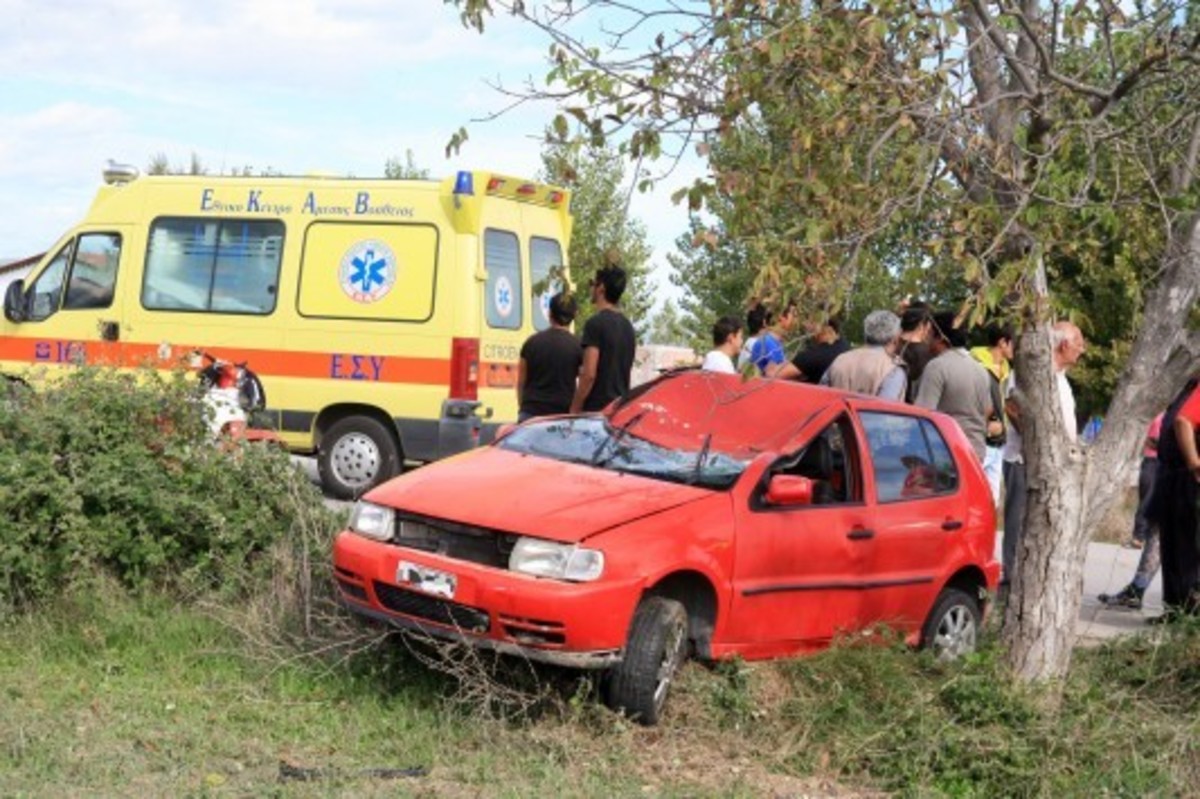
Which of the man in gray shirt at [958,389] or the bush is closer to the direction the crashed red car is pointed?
the bush

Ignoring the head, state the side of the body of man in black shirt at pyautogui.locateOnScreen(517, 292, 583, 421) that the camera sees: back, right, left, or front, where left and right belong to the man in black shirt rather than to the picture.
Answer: back

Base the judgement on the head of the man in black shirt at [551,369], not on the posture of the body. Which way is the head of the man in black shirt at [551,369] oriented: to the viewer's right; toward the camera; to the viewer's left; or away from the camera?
away from the camera

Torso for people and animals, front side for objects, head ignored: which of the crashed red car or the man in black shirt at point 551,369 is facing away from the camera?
the man in black shirt

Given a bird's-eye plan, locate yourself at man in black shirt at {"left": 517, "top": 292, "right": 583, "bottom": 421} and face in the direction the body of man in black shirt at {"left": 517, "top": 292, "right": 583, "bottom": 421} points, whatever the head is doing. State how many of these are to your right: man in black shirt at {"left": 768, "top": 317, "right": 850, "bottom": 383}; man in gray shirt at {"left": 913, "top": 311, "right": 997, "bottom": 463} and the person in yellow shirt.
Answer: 3

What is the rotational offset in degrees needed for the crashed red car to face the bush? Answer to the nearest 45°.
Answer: approximately 45° to its right

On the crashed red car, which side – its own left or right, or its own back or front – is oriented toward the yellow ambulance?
right

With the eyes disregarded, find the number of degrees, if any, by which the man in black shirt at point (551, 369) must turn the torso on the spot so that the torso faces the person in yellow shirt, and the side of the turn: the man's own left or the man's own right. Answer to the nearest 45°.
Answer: approximately 90° to the man's own right

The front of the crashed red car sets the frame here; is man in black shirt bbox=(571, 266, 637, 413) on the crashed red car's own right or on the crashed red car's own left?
on the crashed red car's own right

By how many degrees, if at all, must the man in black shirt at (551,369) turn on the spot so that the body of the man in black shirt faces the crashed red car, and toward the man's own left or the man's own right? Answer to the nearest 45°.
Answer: approximately 180°

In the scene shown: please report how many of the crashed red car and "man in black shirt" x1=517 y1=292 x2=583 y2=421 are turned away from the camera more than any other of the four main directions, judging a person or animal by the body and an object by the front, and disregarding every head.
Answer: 1

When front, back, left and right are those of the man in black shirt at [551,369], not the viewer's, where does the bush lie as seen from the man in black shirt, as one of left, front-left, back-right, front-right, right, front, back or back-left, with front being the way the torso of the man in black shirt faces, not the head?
back-left
